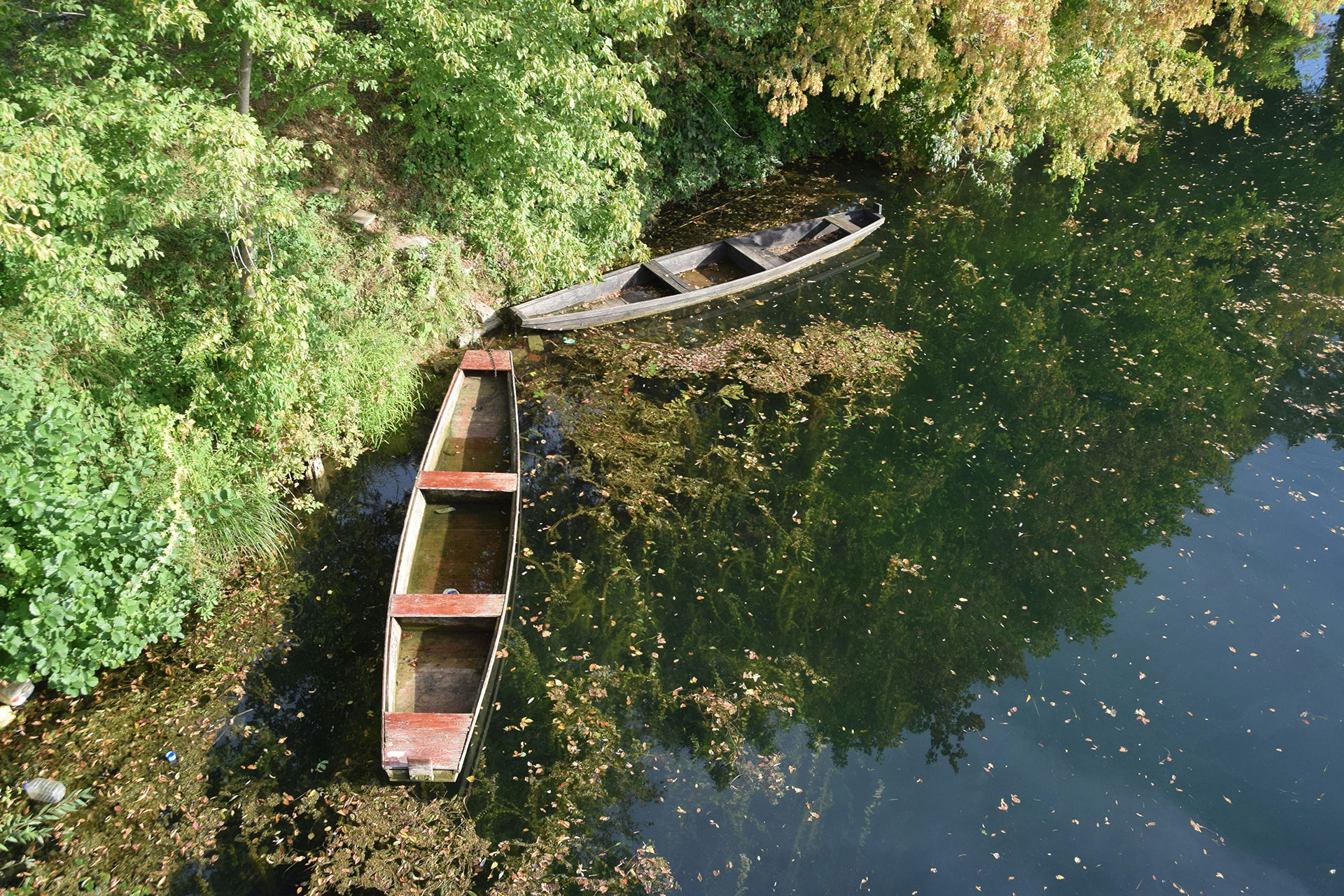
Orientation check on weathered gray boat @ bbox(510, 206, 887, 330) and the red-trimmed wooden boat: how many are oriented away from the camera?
1

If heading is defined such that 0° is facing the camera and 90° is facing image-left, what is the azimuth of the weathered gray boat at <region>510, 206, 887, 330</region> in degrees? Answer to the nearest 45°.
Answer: approximately 45°

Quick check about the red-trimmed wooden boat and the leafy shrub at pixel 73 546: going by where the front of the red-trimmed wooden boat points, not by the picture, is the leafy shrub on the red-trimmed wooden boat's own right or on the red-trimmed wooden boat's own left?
on the red-trimmed wooden boat's own left

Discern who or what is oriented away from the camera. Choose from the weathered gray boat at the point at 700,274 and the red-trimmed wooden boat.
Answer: the red-trimmed wooden boat

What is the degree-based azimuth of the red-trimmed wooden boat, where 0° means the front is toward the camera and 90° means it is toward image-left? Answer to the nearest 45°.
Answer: approximately 180°

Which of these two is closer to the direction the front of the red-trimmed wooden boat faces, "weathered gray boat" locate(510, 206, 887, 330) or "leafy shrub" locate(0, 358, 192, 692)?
the weathered gray boat
